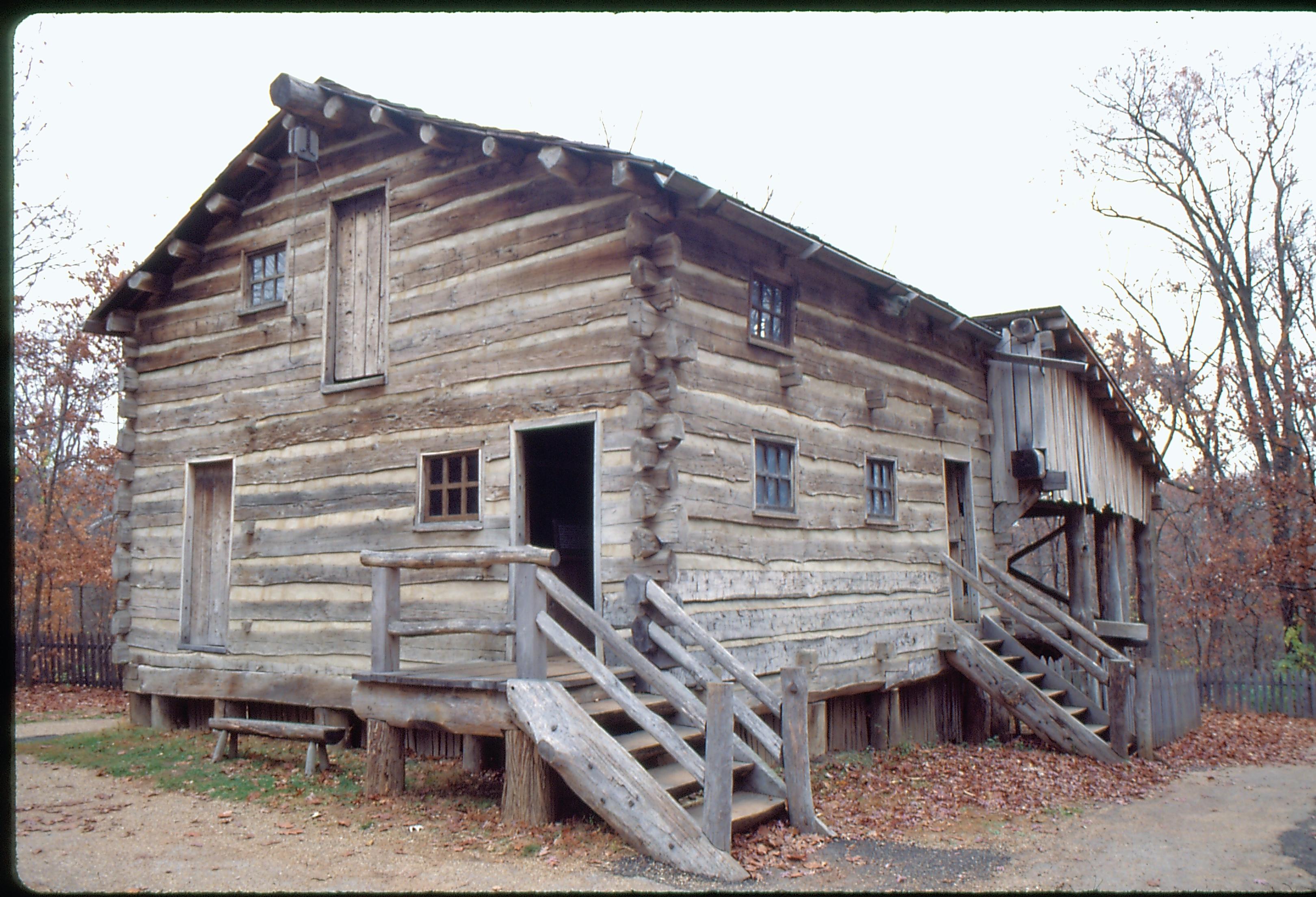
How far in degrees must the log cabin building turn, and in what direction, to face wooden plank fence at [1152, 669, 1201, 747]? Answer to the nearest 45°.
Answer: approximately 135° to its left

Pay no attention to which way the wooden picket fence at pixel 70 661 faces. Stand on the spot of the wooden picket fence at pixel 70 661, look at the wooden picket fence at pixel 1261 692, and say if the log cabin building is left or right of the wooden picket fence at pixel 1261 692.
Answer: right

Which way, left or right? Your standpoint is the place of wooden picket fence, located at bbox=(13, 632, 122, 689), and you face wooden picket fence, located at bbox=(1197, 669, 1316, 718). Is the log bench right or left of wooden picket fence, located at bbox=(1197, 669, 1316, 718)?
right

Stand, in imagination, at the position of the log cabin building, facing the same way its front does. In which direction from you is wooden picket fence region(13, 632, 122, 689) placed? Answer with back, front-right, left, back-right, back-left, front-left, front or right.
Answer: right

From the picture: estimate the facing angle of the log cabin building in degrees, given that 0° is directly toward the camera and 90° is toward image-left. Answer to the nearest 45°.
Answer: approximately 45°

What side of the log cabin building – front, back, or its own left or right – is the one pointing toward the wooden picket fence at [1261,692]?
back
